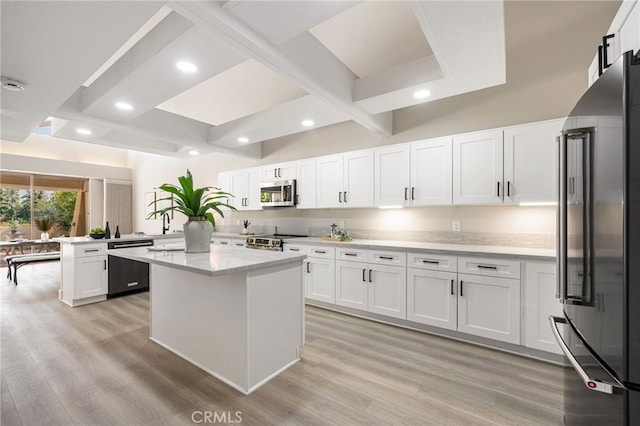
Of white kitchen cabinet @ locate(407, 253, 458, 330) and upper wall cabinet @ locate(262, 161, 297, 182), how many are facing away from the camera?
0

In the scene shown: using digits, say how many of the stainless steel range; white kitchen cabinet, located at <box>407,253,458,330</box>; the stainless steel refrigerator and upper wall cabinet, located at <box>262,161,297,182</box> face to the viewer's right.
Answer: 0

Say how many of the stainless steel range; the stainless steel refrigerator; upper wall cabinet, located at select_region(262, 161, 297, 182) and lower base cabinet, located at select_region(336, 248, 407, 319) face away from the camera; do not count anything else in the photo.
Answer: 0

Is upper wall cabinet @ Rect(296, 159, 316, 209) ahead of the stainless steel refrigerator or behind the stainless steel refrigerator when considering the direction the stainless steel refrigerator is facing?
ahead

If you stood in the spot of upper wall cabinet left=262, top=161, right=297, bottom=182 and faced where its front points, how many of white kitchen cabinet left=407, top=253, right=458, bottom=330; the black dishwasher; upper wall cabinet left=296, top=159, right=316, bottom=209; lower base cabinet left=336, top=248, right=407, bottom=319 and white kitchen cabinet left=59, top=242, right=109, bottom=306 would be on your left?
3

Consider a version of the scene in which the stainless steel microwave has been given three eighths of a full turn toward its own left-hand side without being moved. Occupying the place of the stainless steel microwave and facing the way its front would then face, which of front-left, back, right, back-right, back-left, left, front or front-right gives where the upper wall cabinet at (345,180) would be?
front-right

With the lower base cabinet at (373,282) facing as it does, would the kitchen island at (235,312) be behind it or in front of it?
in front

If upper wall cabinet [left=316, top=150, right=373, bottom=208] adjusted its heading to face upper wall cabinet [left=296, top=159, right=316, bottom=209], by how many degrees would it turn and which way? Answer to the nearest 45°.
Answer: approximately 90° to its right

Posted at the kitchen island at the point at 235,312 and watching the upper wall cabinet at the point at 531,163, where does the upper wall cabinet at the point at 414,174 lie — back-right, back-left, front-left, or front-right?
front-left

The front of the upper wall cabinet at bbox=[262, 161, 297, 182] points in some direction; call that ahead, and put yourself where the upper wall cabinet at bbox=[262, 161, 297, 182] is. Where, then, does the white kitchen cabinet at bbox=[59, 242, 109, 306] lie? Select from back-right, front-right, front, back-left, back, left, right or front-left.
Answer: front-right

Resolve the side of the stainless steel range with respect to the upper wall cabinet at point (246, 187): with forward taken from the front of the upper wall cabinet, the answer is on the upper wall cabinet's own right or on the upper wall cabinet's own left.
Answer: on the upper wall cabinet's own left

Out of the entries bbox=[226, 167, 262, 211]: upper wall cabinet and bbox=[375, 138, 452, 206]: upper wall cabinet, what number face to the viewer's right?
0

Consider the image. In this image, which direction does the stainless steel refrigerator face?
to the viewer's left

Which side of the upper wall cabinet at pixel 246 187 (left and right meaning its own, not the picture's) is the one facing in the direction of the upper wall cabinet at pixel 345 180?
left

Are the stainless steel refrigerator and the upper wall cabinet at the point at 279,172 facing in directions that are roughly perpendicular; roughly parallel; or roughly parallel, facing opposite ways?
roughly perpendicular

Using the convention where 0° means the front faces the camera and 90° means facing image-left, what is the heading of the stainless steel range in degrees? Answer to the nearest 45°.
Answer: approximately 45°

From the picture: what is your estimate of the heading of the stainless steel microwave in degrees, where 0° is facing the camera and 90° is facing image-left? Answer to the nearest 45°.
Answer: approximately 45°

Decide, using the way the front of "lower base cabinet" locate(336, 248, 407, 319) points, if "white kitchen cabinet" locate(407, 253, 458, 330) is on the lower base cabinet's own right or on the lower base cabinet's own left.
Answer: on the lower base cabinet's own left
